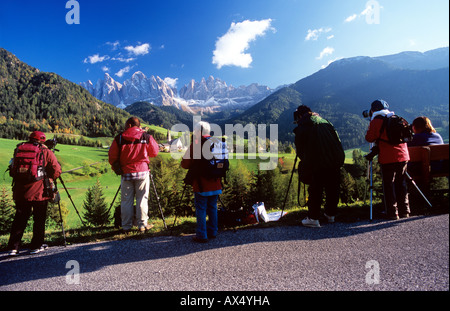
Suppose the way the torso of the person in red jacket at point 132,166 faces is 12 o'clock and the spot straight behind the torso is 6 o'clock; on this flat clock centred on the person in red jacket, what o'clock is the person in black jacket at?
The person in black jacket is roughly at 4 o'clock from the person in red jacket.

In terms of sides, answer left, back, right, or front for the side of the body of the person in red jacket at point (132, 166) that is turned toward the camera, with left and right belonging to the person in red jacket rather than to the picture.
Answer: back

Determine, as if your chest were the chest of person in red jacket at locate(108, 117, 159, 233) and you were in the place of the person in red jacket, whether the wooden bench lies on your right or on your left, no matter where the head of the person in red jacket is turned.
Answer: on your right

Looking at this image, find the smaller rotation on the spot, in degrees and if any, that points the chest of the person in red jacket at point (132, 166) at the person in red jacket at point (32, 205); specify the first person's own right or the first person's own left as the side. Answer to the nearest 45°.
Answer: approximately 90° to the first person's own left

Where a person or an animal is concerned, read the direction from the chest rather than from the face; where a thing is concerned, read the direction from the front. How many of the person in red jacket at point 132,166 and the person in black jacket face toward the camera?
0

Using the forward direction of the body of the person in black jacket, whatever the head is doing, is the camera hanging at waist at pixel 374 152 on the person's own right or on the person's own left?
on the person's own right

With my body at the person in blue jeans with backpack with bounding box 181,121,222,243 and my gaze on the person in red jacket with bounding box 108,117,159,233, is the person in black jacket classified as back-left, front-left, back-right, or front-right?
back-right

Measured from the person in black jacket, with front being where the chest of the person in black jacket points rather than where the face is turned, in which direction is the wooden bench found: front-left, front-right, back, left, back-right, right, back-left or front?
right

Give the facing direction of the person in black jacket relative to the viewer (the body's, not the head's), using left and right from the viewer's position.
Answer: facing away from the viewer and to the left of the viewer
